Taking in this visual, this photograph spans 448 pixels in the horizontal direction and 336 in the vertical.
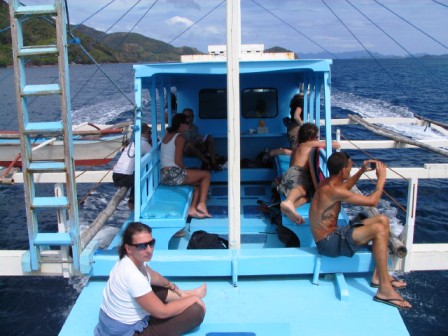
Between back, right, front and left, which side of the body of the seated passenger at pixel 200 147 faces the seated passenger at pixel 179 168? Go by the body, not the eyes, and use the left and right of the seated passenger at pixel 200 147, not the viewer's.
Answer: right

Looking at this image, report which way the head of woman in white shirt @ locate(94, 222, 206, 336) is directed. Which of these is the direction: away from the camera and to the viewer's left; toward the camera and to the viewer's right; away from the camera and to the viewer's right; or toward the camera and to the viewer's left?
toward the camera and to the viewer's right

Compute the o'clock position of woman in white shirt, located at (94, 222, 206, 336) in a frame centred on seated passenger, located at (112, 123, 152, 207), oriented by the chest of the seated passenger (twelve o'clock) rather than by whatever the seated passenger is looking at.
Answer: The woman in white shirt is roughly at 3 o'clock from the seated passenger.

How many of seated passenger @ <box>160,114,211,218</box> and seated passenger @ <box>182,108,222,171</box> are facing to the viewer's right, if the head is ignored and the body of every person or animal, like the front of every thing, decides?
2

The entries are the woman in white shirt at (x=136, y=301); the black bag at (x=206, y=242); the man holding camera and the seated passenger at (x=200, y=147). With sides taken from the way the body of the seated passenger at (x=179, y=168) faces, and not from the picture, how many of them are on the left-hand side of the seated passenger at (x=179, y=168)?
1

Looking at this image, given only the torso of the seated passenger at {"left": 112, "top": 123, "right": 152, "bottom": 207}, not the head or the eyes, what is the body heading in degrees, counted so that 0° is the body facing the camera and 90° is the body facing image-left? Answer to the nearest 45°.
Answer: approximately 270°

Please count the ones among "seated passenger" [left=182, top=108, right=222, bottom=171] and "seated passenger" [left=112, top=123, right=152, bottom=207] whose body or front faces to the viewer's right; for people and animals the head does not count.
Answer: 2

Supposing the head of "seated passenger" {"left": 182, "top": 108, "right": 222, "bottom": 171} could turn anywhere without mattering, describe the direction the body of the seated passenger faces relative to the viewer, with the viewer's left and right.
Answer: facing to the right of the viewer

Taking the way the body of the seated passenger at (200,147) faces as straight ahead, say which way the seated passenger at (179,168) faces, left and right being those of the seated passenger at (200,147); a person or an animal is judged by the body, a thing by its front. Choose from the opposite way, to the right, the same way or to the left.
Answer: the same way

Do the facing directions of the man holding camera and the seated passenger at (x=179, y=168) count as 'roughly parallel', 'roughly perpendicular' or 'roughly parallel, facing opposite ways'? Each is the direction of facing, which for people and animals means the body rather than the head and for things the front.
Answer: roughly parallel

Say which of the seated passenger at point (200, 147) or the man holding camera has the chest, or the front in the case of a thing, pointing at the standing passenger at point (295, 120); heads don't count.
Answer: the seated passenger at point (200, 147)
